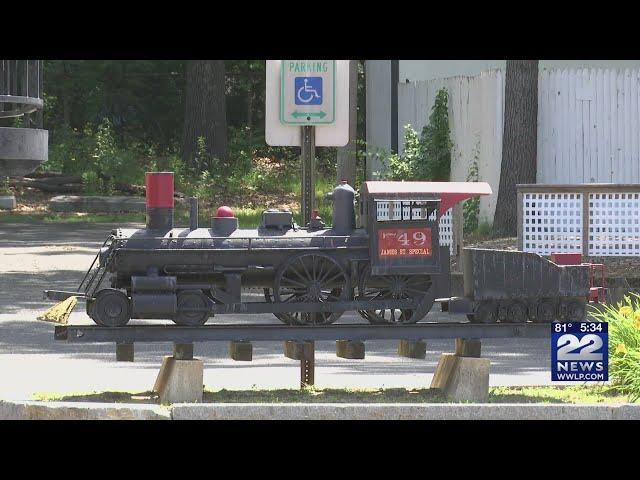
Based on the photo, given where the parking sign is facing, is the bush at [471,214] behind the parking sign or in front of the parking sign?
behind

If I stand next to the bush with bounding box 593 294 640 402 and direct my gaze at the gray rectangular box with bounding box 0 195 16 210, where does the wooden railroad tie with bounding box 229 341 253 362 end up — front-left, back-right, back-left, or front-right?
front-left

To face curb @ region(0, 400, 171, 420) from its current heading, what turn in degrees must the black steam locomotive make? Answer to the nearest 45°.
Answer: approximately 45° to its left

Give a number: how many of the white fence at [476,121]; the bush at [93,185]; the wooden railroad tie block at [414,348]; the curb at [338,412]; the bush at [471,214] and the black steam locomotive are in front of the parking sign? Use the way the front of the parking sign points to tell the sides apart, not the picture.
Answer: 3

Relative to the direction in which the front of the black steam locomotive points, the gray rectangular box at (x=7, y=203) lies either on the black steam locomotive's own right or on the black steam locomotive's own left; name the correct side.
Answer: on the black steam locomotive's own right

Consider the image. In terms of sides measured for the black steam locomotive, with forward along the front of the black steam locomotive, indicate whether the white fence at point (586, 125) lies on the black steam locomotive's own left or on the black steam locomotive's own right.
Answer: on the black steam locomotive's own right

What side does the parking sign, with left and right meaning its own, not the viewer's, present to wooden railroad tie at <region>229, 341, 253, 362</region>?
front

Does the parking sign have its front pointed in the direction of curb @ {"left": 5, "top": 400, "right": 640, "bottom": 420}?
yes

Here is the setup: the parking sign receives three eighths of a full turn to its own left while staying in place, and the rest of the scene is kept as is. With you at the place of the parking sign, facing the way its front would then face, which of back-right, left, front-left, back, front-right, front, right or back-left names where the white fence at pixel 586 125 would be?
front

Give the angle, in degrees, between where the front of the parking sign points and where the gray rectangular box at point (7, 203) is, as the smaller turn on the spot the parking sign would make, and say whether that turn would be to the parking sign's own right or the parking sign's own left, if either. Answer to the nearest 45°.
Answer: approximately 135° to the parking sign's own right

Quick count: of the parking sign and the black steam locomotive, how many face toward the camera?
1

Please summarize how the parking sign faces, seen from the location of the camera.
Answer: facing the viewer

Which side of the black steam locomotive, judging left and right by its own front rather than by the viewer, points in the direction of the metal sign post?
right

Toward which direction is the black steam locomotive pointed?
to the viewer's left

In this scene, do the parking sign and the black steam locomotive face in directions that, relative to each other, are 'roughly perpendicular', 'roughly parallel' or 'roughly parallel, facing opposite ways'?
roughly perpendicular
